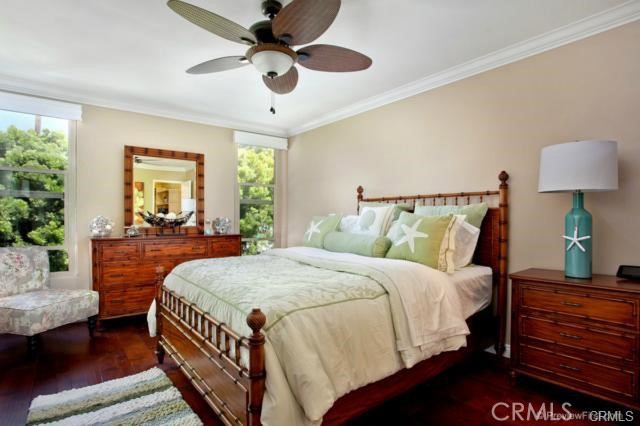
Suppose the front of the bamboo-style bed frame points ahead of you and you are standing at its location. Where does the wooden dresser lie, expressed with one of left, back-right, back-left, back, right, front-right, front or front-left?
right

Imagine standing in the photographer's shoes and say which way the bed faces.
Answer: facing the viewer and to the left of the viewer

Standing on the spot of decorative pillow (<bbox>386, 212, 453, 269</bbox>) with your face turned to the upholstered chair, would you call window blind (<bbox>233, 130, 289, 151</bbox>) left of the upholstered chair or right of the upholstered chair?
right

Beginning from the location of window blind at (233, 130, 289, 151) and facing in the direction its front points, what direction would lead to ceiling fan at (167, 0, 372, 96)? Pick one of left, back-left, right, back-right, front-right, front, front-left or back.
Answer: front-right

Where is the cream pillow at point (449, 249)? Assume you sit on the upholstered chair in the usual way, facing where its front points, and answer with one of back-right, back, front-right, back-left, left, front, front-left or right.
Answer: front

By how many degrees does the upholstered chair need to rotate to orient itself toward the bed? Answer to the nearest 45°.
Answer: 0° — it already faces it

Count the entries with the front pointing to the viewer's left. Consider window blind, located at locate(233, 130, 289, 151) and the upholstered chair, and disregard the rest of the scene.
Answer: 0

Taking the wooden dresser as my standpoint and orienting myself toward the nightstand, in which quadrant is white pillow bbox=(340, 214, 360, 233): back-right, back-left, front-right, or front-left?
front-left

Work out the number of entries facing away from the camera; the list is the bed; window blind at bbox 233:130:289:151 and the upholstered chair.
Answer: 0

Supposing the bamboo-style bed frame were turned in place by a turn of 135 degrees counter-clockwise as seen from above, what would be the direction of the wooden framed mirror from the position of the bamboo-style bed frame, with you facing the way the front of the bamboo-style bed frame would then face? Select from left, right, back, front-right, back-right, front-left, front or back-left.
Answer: back-left

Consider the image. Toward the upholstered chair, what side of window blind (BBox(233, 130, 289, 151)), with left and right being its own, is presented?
right

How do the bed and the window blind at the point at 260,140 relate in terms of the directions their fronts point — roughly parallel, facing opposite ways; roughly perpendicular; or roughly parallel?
roughly perpendicular

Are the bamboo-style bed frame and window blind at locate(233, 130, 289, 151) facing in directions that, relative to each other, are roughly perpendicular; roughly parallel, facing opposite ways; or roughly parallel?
roughly perpendicular

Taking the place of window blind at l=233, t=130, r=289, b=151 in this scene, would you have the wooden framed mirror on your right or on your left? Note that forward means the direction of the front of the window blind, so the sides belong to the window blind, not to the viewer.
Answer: on your right
